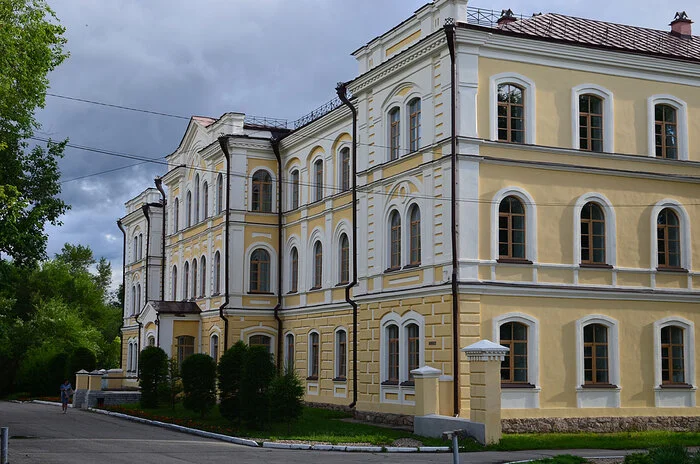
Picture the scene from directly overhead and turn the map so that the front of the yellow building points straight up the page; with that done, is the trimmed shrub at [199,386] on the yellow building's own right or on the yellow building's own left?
on the yellow building's own right

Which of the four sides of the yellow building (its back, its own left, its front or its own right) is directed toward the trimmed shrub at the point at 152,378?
right

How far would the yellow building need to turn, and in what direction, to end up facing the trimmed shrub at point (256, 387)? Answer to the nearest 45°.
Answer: approximately 45° to its right

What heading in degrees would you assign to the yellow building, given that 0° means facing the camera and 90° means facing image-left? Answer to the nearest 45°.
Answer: approximately 45°

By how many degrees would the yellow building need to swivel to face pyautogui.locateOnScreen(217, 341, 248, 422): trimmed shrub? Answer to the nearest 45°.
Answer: approximately 45° to its right
